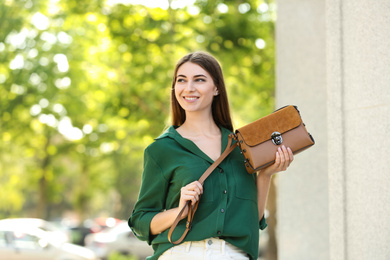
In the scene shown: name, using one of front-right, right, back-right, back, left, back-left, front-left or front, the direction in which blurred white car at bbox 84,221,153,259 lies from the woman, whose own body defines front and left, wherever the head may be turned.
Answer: back

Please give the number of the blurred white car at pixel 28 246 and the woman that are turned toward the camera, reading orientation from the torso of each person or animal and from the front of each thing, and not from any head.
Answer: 1

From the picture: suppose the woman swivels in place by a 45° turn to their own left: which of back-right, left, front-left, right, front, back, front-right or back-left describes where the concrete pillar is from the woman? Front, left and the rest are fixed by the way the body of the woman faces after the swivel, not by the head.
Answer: left

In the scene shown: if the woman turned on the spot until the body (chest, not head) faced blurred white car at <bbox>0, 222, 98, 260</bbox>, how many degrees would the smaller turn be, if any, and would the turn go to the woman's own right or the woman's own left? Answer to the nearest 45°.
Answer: approximately 180°

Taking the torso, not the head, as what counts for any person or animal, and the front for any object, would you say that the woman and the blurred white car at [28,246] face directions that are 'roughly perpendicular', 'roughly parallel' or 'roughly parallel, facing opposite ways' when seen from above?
roughly perpendicular

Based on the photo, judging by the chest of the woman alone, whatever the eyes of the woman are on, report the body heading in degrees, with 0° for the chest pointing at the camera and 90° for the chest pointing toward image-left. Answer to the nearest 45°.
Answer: approximately 0°
